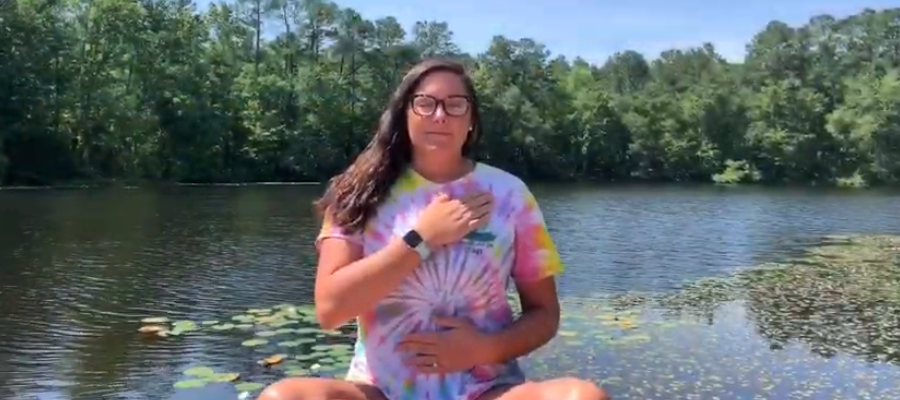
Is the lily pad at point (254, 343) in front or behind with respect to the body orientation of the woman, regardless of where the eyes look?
behind

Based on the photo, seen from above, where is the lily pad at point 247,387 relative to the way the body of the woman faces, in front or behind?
behind

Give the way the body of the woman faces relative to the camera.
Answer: toward the camera

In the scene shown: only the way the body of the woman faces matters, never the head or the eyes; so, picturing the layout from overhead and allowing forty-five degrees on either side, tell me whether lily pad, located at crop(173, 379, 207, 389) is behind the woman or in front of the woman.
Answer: behind

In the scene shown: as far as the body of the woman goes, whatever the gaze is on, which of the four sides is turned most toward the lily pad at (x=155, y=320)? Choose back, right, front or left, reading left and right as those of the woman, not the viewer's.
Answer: back
